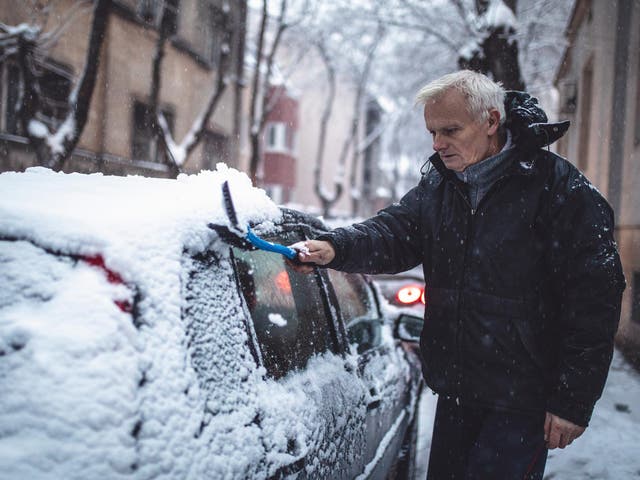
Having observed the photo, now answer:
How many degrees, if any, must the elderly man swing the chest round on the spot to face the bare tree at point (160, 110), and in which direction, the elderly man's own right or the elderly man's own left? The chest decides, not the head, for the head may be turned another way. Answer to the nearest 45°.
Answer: approximately 90° to the elderly man's own right

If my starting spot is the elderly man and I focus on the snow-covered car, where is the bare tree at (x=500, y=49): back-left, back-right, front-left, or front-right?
back-right

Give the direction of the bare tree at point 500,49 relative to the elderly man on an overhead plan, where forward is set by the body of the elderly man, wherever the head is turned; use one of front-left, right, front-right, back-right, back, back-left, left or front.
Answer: back-right

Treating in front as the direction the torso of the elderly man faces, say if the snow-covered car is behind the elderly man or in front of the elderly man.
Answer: in front

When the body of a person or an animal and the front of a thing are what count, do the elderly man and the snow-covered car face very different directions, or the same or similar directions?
very different directions

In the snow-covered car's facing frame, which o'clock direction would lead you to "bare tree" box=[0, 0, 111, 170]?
The bare tree is roughly at 10 o'clock from the snow-covered car.

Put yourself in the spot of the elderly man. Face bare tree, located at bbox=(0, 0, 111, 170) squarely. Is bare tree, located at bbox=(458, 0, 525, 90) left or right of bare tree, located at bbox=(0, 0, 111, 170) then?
right

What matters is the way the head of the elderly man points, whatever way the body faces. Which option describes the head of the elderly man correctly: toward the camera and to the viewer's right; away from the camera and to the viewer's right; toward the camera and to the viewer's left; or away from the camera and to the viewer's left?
toward the camera and to the viewer's left

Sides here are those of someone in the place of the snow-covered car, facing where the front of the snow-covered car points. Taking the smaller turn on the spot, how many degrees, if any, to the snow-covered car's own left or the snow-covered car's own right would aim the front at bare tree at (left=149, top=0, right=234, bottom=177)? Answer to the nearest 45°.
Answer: approximately 45° to the snow-covered car's own left

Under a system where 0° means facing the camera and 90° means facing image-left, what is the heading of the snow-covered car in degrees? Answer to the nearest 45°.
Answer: approximately 225°

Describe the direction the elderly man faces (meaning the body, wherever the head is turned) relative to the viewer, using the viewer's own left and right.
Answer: facing the viewer and to the left of the viewer

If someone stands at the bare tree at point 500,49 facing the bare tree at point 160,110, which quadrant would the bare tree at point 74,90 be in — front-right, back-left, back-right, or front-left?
front-left

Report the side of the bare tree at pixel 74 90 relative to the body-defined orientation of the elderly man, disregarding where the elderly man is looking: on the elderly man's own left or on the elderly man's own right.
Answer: on the elderly man's own right
